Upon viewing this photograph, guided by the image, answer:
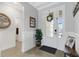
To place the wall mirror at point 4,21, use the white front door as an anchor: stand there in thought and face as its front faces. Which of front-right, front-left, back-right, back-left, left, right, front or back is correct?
front-right

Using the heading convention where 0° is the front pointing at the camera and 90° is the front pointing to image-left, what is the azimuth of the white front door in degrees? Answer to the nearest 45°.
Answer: approximately 45°

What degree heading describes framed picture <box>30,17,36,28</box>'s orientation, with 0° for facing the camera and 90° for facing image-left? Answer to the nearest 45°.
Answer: approximately 315°

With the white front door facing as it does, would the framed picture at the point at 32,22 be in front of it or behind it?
in front

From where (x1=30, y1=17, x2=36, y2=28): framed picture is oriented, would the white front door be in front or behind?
in front

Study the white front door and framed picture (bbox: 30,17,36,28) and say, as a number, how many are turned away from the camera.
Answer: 0
